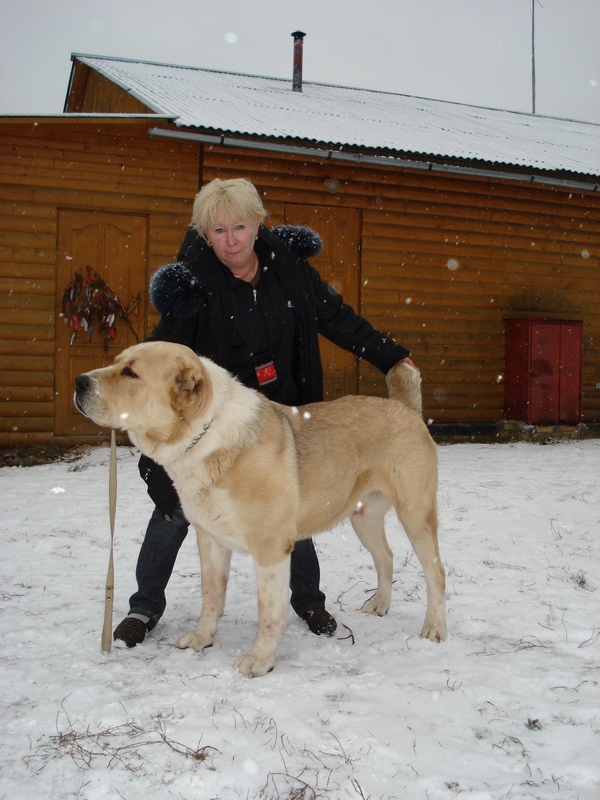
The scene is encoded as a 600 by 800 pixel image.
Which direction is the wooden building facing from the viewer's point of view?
toward the camera

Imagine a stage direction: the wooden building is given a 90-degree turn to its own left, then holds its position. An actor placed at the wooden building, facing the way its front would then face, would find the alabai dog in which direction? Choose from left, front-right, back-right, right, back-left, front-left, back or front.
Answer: right

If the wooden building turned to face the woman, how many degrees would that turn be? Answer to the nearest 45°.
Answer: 0° — it already faces them

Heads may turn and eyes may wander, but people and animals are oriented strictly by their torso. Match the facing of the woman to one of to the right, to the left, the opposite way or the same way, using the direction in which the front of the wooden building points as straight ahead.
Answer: the same way

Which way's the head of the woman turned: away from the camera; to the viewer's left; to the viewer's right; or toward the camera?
toward the camera

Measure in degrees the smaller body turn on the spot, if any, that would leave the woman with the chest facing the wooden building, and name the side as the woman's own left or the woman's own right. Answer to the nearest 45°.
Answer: approximately 180°

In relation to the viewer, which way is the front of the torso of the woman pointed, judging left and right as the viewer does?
facing the viewer
